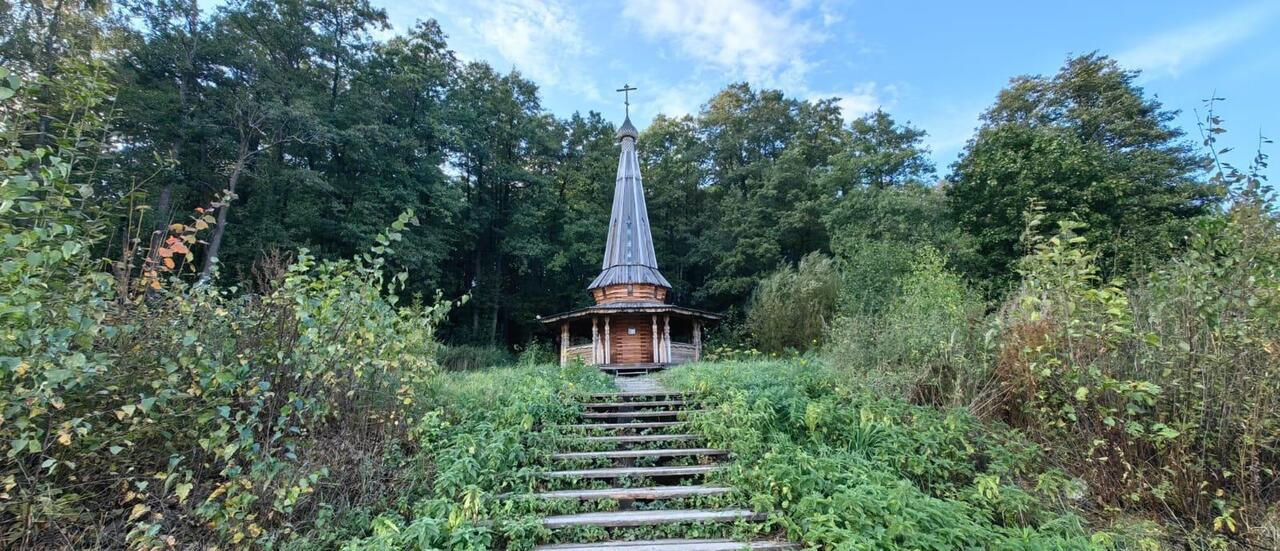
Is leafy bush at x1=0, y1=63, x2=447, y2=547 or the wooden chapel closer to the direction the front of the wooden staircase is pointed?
the leafy bush

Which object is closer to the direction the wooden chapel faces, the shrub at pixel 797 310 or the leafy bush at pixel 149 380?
the leafy bush

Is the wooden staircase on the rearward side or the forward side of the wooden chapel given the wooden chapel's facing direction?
on the forward side

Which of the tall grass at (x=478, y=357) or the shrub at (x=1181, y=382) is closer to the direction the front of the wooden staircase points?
the shrub

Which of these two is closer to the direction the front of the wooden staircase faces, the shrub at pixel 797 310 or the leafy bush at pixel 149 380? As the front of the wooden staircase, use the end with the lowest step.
the leafy bush

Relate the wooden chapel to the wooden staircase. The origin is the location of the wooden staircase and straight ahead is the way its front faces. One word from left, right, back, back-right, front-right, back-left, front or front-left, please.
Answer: back

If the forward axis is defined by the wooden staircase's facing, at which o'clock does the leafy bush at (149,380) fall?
The leafy bush is roughly at 2 o'clock from the wooden staircase.

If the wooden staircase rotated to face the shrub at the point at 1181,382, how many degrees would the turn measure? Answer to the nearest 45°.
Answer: approximately 90° to its left

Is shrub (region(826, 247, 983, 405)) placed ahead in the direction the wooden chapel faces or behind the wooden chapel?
ahead

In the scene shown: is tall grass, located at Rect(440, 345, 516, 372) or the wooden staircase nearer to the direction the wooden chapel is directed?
the wooden staircase

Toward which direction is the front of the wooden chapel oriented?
toward the camera

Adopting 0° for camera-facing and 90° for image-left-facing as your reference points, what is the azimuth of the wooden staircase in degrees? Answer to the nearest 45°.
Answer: approximately 0°

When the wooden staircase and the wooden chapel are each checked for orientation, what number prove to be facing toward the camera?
2
